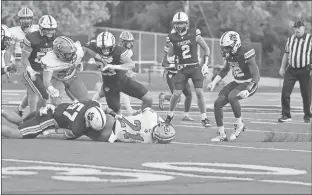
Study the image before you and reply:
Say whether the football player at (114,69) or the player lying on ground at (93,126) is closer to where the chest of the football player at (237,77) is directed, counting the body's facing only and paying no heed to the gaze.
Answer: the player lying on ground

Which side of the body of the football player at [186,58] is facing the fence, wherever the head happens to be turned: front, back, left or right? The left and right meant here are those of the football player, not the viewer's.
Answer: back

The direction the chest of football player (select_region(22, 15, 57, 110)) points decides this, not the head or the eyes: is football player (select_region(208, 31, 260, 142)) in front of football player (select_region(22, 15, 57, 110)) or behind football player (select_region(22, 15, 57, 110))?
in front

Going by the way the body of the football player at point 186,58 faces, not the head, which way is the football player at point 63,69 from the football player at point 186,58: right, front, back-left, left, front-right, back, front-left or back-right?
front-right

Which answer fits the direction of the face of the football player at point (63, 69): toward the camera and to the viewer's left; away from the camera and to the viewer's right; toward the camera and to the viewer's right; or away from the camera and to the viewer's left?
toward the camera and to the viewer's right

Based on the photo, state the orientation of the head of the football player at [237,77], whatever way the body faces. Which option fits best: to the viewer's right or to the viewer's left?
to the viewer's left

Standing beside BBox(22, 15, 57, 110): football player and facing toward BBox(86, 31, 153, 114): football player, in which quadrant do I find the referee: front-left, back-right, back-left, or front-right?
front-left

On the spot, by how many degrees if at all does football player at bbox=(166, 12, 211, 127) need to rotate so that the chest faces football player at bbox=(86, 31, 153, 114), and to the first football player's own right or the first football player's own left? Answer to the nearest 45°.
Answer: approximately 45° to the first football player's own right

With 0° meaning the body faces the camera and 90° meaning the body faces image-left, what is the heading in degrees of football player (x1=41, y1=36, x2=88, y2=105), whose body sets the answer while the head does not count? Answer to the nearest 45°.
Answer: approximately 315°

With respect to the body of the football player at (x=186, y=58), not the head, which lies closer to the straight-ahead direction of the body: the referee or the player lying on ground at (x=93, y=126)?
the player lying on ground

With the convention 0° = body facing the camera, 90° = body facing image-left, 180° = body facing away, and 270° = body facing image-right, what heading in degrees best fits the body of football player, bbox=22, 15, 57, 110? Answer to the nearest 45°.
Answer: approximately 315°

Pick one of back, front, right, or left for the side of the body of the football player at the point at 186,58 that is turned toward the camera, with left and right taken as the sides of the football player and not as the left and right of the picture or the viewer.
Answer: front

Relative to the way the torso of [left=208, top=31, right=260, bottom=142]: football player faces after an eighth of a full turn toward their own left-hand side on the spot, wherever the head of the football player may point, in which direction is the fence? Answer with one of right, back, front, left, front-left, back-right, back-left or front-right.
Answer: back
